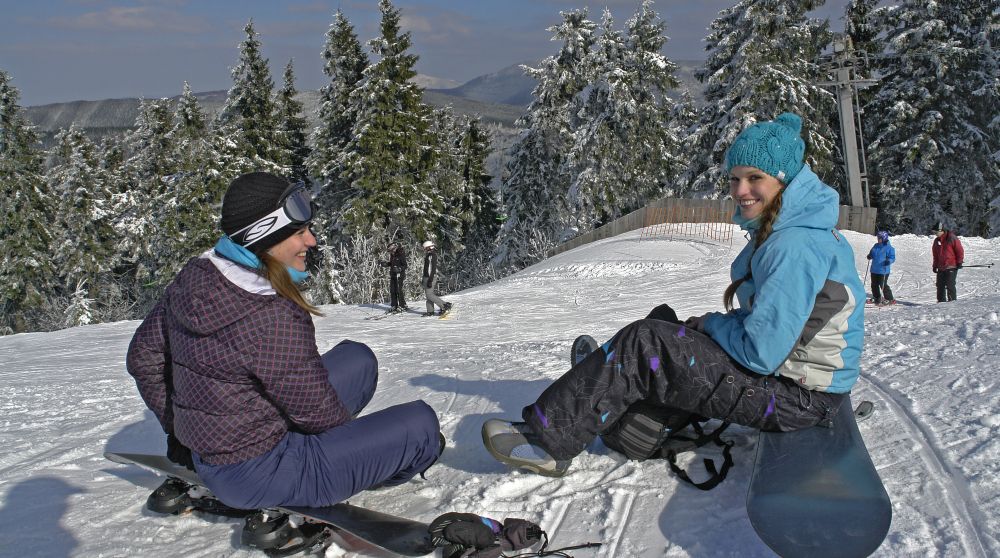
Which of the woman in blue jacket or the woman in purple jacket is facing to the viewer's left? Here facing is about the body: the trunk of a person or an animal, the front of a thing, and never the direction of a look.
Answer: the woman in blue jacket

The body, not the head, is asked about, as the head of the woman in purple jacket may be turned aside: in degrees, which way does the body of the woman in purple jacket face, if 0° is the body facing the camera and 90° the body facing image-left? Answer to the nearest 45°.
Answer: approximately 225°

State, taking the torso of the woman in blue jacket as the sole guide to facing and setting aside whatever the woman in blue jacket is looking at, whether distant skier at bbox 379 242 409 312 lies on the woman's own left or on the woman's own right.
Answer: on the woman's own right

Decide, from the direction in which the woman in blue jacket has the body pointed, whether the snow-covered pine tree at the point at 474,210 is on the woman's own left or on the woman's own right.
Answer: on the woman's own right

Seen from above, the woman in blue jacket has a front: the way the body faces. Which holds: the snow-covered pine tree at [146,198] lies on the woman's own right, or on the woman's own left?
on the woman's own right

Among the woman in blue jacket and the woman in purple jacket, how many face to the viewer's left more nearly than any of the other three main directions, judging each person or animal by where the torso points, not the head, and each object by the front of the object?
1

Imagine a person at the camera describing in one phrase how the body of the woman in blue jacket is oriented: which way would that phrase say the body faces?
to the viewer's left

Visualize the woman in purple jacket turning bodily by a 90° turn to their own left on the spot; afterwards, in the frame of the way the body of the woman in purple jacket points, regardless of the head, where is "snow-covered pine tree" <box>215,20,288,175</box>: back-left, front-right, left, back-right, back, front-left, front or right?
front-right

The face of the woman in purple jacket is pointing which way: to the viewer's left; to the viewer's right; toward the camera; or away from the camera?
to the viewer's right

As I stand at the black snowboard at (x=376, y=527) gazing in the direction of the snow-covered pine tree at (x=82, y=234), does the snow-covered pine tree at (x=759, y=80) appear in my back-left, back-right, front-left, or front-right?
front-right

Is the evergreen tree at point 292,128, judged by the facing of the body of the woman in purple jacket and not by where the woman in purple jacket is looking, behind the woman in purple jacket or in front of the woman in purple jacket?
in front

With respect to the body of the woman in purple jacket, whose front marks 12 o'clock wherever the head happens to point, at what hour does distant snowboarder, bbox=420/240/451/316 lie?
The distant snowboarder is roughly at 11 o'clock from the woman in purple jacket.

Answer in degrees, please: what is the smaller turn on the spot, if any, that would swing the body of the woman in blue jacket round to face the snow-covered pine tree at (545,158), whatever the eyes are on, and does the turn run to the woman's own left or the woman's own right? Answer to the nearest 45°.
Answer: approximately 90° to the woman's own right

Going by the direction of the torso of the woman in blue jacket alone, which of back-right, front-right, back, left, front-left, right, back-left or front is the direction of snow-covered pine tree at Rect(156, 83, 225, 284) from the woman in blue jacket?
front-right

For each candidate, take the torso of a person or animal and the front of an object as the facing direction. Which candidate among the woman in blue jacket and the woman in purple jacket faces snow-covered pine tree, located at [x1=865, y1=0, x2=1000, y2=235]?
the woman in purple jacket

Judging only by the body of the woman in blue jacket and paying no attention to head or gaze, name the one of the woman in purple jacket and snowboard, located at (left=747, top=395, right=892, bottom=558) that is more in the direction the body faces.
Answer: the woman in purple jacket

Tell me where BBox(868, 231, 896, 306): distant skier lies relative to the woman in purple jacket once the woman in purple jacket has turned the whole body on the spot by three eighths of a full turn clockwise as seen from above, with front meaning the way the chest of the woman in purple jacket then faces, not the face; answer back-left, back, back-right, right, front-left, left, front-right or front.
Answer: back-left
